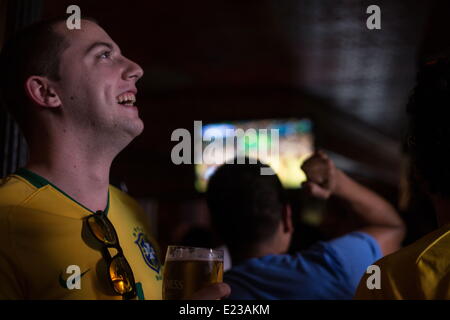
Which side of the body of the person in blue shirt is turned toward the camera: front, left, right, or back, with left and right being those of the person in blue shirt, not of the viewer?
back

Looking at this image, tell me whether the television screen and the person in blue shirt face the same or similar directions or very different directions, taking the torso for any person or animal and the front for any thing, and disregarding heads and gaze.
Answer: very different directions

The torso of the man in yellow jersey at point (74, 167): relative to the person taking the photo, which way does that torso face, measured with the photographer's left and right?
facing the viewer and to the right of the viewer

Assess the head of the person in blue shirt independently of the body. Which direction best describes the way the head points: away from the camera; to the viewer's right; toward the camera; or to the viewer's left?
away from the camera

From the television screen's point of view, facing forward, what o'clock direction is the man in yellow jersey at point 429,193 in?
The man in yellow jersey is roughly at 12 o'clock from the television screen.

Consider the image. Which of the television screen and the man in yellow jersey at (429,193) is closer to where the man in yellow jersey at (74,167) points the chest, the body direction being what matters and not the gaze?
the man in yellow jersey

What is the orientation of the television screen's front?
toward the camera

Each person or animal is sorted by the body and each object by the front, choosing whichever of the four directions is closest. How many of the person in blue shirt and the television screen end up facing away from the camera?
1

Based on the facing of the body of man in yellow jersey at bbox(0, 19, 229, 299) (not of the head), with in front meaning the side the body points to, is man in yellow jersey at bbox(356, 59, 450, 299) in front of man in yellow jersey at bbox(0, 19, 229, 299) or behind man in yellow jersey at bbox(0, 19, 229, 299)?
in front

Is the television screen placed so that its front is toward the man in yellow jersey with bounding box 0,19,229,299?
yes

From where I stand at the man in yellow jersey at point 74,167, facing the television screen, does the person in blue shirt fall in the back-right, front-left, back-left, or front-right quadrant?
front-right

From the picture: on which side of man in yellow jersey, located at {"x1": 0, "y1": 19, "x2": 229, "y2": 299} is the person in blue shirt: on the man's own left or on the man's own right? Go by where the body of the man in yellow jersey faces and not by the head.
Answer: on the man's own left

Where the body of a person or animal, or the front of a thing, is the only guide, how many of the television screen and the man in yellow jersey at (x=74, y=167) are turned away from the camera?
0

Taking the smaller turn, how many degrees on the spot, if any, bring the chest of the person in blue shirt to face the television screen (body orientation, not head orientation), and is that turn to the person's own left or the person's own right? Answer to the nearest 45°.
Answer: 0° — they already face it

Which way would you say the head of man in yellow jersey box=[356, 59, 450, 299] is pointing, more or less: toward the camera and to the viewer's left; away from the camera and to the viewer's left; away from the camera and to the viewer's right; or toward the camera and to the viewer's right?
away from the camera and to the viewer's left

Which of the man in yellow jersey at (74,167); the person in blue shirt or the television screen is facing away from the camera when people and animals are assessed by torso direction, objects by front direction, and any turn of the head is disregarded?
the person in blue shirt

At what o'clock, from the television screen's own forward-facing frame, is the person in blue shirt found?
The person in blue shirt is roughly at 12 o'clock from the television screen.

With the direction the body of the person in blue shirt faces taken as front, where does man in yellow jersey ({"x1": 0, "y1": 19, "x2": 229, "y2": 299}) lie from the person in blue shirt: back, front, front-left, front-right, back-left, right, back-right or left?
back-left

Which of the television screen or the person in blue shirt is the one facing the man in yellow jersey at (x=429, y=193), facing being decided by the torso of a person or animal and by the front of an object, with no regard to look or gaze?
the television screen
